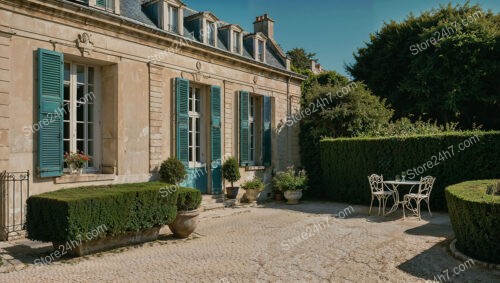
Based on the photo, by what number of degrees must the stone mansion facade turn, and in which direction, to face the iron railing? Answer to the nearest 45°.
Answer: approximately 90° to its right

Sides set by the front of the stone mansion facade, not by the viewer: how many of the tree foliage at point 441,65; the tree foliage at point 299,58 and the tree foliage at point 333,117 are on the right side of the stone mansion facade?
0

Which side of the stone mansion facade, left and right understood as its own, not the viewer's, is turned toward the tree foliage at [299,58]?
left

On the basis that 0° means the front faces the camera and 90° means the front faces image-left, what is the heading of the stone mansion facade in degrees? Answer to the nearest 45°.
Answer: approximately 315°

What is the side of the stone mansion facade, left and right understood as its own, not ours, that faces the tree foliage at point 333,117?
left

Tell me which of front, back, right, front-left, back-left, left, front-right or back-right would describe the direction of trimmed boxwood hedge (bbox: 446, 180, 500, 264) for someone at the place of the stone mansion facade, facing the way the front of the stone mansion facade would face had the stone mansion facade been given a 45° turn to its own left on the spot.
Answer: front-right

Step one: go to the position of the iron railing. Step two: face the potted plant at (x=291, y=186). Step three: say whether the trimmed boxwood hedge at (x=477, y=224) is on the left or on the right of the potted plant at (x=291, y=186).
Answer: right

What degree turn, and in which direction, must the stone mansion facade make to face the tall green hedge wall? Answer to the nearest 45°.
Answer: approximately 45° to its left

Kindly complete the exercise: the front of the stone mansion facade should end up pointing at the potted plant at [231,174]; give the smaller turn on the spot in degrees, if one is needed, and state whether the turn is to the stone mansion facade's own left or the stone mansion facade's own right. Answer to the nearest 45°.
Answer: approximately 90° to the stone mansion facade's own left

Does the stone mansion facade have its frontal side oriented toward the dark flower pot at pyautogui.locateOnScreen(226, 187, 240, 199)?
no
